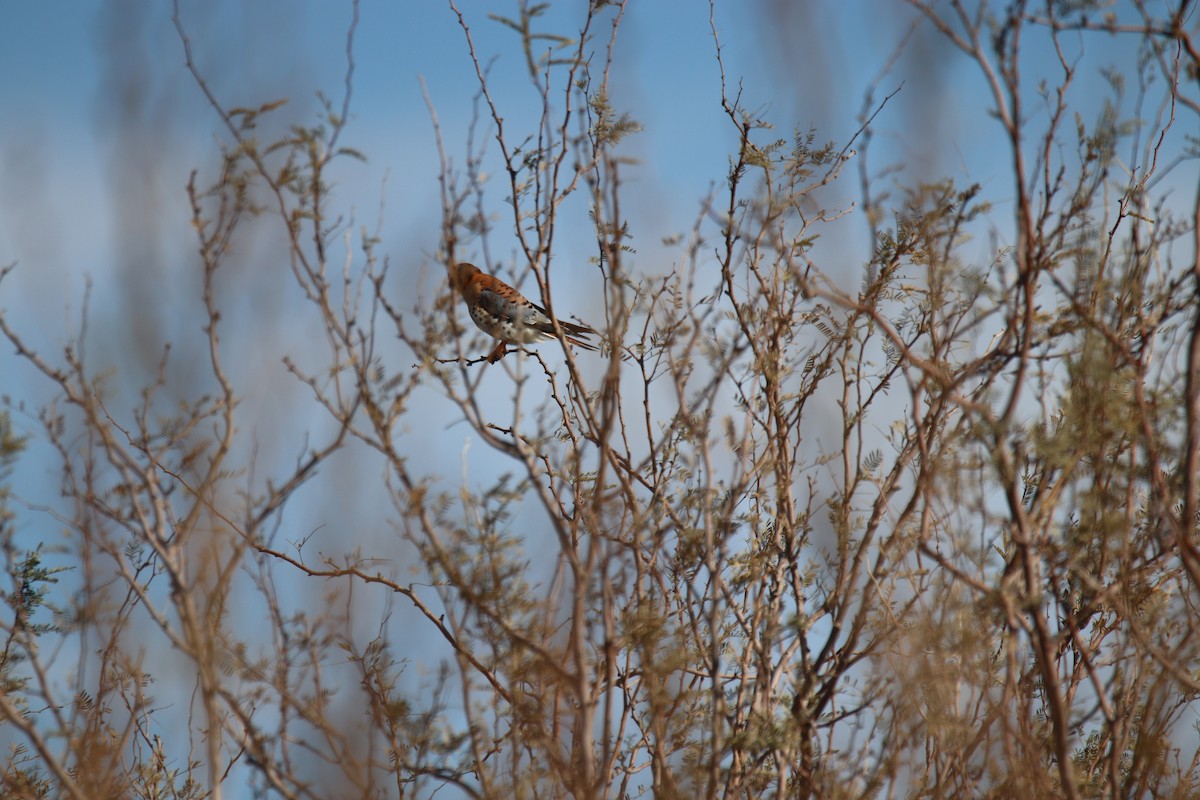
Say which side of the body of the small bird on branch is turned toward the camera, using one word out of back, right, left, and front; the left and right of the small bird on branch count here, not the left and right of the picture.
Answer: left
